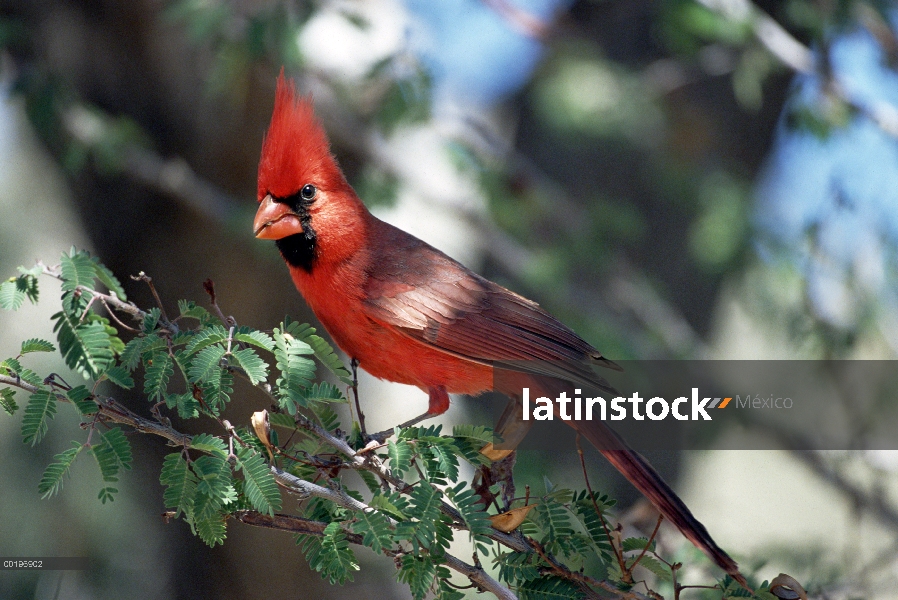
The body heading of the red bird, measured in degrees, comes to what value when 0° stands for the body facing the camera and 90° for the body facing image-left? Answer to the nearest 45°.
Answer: approximately 90°
